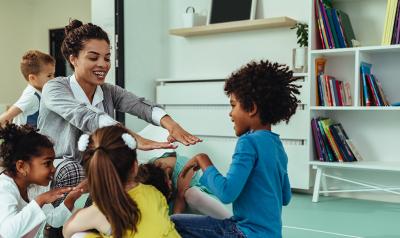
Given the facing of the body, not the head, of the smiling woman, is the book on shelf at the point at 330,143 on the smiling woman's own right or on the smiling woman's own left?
on the smiling woman's own left

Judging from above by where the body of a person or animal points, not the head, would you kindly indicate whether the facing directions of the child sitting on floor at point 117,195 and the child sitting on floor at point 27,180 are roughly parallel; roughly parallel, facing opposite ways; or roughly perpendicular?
roughly perpendicular

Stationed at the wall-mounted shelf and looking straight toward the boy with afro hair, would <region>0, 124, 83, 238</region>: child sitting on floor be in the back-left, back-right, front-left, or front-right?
front-right

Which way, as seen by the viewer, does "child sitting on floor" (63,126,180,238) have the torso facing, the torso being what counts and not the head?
away from the camera

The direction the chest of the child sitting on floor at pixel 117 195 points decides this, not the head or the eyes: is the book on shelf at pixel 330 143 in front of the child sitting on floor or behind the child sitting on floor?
in front

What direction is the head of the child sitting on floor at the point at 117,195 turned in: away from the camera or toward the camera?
away from the camera

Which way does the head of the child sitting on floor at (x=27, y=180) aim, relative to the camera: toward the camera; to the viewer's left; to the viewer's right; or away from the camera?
to the viewer's right

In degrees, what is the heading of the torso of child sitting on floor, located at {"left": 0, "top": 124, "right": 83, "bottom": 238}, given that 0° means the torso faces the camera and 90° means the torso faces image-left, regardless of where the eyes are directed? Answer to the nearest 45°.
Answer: approximately 270°

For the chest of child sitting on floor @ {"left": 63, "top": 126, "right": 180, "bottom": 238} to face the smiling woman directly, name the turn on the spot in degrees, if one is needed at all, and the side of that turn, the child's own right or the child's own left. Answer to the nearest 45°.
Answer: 0° — they already face them

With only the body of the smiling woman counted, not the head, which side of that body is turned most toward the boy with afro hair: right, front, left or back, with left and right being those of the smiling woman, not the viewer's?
front

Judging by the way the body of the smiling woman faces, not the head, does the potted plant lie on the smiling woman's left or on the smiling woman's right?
on the smiling woman's left

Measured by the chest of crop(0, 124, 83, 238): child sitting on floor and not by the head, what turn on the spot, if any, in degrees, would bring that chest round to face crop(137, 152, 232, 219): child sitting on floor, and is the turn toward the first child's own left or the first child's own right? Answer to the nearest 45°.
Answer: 0° — they already face them

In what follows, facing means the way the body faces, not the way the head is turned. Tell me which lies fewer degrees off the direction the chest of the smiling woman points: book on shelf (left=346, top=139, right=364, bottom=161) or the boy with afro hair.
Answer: the boy with afro hair

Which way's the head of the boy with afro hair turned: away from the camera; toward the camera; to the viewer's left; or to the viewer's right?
to the viewer's left

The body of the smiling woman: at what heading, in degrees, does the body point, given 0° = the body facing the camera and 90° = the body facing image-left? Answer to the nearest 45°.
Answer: approximately 315°
